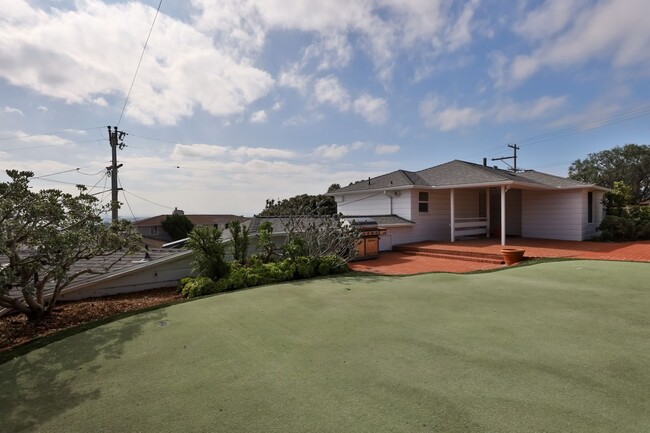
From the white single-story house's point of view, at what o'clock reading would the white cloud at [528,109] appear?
The white cloud is roughly at 7 o'clock from the white single-story house.

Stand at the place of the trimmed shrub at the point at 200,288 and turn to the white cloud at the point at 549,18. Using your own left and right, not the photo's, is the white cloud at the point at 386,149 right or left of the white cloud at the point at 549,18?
left

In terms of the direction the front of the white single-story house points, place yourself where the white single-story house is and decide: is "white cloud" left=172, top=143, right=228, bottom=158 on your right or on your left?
on your right

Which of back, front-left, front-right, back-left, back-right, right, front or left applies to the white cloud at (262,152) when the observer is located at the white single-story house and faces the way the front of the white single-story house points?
right

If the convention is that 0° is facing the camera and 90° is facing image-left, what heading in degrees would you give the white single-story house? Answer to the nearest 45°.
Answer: approximately 0°

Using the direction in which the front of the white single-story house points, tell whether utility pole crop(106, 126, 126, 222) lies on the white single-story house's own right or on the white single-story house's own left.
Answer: on the white single-story house's own right

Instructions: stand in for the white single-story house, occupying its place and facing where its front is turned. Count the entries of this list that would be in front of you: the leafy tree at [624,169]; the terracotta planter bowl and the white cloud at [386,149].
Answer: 1
